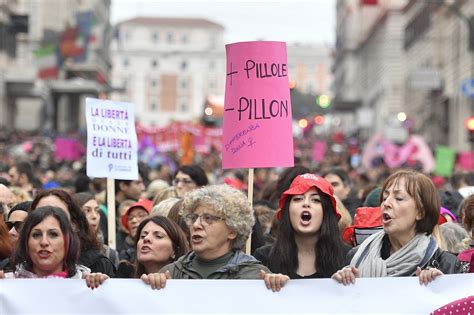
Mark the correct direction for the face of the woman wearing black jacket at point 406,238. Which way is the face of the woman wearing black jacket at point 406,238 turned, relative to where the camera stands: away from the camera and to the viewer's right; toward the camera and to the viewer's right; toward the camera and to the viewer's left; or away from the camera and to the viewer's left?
toward the camera and to the viewer's left

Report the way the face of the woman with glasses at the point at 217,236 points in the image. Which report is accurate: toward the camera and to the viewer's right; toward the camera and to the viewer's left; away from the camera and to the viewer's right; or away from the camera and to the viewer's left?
toward the camera and to the viewer's left

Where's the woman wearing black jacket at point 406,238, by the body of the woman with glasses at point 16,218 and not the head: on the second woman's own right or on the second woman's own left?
on the second woman's own left

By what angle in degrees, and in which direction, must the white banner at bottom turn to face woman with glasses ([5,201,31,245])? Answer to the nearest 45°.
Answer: approximately 135° to its right

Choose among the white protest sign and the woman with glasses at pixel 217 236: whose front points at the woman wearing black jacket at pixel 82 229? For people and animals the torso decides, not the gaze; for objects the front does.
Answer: the white protest sign

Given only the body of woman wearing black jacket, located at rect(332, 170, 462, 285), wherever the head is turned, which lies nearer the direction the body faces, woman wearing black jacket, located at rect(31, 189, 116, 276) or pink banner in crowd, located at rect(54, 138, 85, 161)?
the woman wearing black jacket

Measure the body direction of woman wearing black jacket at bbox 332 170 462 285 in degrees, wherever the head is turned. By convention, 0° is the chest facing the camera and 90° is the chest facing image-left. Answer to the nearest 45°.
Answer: approximately 45°
